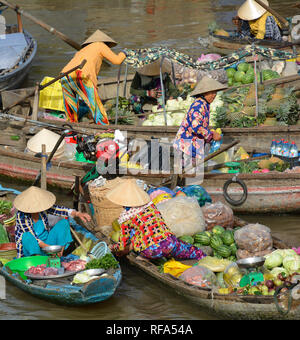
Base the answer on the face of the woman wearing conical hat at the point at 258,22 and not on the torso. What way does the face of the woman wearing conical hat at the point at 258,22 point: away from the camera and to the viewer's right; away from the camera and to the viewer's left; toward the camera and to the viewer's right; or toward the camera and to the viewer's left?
toward the camera and to the viewer's left

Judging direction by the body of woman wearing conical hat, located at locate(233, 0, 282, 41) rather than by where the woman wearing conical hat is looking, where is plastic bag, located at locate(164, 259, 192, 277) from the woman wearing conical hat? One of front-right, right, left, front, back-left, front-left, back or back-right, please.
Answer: front-left

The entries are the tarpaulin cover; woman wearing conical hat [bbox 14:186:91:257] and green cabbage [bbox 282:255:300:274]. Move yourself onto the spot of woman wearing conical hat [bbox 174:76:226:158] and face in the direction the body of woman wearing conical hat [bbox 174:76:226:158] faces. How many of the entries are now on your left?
1

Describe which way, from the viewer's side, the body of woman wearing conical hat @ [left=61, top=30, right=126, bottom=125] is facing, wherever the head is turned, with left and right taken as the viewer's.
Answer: facing away from the viewer and to the right of the viewer

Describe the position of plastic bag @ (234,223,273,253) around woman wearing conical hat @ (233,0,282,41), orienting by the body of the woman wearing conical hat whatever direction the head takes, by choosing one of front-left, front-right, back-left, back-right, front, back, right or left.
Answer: front-left

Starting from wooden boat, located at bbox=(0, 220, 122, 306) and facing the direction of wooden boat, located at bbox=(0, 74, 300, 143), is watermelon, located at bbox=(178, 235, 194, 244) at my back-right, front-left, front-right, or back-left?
front-right

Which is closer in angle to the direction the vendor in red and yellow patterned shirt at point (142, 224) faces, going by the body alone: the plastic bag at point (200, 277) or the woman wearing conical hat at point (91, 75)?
the woman wearing conical hat

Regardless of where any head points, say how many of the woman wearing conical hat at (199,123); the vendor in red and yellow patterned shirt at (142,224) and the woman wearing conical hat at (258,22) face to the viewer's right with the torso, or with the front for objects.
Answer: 1
